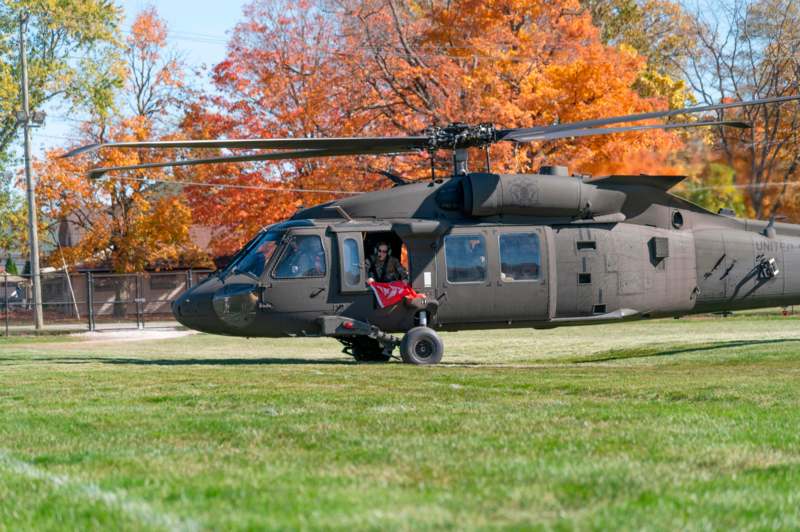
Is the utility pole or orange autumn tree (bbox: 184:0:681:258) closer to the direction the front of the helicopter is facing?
the utility pole

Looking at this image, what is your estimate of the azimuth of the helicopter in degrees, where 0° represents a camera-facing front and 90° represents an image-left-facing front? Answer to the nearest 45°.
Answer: approximately 90°

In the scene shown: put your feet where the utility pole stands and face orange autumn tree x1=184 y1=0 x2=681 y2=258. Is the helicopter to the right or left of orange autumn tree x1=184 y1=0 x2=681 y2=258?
right

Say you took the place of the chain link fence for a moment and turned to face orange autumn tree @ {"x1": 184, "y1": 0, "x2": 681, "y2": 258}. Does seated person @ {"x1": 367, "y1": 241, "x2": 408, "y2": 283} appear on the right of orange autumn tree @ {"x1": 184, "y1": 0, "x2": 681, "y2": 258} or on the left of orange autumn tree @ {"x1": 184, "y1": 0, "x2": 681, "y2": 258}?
right

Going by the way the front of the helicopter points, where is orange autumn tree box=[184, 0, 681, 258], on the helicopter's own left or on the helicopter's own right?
on the helicopter's own right
